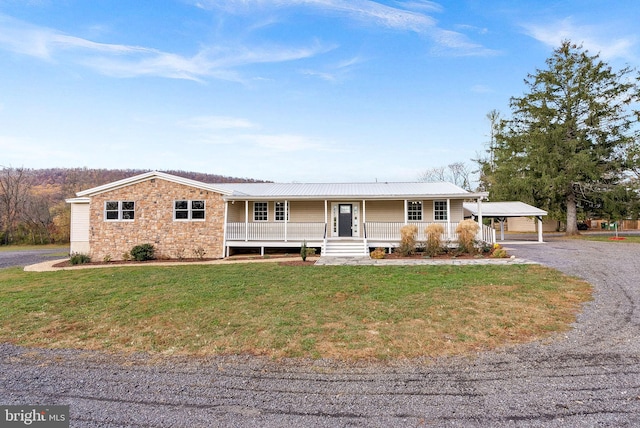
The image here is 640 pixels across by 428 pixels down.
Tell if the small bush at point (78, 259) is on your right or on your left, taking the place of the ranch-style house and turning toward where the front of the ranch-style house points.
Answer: on your right

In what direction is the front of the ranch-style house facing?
toward the camera

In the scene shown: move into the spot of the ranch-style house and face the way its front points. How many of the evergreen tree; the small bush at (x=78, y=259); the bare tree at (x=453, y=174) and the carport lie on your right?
1

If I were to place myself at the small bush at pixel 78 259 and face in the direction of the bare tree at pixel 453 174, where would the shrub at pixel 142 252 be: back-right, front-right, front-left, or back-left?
front-right

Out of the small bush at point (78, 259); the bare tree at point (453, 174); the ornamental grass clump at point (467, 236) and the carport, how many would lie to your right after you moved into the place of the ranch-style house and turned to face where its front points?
1

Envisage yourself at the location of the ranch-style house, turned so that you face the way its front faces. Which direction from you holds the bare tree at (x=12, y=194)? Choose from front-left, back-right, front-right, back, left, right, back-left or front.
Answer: back-right

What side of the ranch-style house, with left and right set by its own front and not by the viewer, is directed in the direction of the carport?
left

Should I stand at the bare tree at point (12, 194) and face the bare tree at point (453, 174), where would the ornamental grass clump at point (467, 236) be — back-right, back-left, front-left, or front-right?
front-right

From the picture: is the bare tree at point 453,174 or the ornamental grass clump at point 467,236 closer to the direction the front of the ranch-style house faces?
the ornamental grass clump

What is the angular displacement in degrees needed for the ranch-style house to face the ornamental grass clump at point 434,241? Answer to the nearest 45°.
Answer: approximately 90° to its left

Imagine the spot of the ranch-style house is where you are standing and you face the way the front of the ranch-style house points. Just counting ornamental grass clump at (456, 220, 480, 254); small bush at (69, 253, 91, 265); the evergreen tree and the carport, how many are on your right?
1

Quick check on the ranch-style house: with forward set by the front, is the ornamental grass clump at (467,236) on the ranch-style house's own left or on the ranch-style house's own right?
on the ranch-style house's own left

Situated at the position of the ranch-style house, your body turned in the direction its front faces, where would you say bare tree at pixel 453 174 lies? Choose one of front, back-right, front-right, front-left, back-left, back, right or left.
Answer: back-left

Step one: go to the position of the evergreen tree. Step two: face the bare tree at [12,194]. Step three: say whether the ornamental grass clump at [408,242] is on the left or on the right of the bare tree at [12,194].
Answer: left

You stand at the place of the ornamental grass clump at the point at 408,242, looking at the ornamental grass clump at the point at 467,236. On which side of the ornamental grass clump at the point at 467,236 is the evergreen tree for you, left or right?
left
